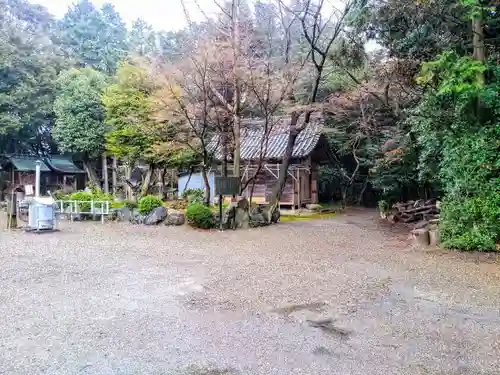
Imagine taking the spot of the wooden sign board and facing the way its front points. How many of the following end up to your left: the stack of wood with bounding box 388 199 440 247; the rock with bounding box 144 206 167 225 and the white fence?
1

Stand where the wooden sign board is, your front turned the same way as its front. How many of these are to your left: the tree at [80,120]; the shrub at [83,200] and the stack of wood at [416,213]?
1

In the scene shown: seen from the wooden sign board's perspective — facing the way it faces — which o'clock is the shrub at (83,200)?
The shrub is roughly at 4 o'clock from the wooden sign board.

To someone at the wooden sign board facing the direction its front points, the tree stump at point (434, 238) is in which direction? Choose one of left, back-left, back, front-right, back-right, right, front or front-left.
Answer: front-left

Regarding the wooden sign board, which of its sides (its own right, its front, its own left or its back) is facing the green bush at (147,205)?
right

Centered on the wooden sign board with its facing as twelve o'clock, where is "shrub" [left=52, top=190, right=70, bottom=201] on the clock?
The shrub is roughly at 4 o'clock from the wooden sign board.

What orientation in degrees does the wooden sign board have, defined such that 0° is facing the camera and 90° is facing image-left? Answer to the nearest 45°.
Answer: approximately 0°

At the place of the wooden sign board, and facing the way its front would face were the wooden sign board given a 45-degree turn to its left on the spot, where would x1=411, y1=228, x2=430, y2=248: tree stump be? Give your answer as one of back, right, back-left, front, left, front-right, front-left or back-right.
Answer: front

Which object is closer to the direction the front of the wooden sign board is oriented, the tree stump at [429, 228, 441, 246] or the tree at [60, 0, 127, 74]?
the tree stump

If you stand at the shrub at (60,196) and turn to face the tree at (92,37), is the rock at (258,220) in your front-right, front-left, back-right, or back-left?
back-right

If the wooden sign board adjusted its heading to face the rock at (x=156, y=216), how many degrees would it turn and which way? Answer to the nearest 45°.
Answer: approximately 90° to its right
